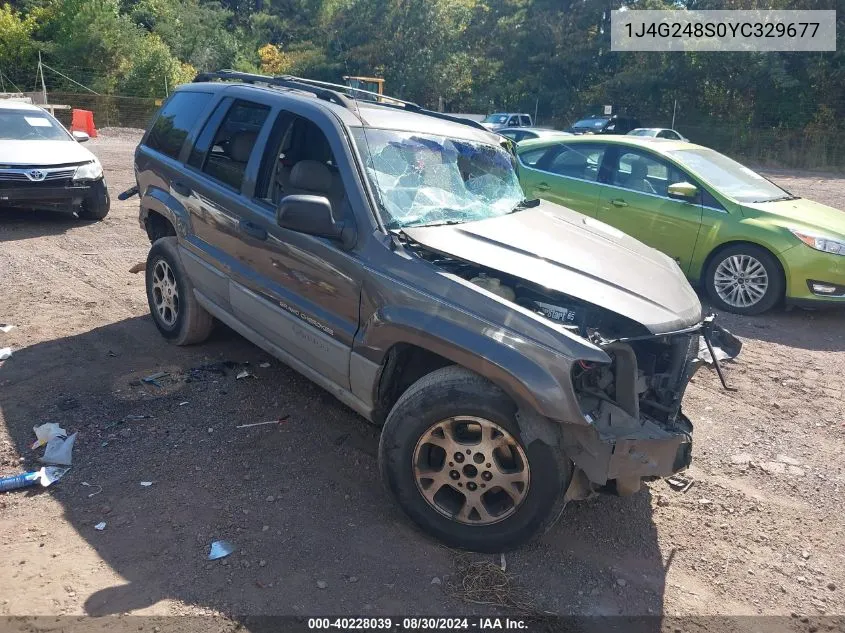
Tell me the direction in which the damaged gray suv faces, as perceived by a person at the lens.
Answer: facing the viewer and to the right of the viewer

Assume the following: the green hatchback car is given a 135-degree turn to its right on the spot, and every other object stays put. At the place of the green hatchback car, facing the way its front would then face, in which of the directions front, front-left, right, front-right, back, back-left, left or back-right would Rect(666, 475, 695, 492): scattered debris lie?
left

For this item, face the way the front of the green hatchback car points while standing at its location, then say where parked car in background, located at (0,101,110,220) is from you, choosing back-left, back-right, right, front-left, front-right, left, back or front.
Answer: back-right

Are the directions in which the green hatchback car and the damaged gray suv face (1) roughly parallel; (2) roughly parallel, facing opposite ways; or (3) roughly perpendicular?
roughly parallel

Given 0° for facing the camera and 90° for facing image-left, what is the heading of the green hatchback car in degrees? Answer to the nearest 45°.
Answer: approximately 315°

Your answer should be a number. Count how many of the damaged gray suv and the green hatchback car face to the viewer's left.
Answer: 0

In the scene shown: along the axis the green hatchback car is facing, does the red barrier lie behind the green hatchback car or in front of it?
behind

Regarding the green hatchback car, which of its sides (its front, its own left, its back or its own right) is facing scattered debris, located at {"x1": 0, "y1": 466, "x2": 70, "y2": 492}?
right
